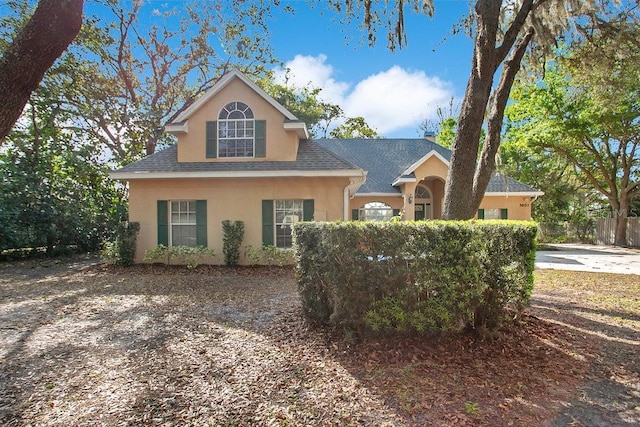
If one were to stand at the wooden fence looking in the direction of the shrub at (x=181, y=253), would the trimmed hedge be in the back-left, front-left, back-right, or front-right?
front-left

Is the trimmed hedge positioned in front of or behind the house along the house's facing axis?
in front

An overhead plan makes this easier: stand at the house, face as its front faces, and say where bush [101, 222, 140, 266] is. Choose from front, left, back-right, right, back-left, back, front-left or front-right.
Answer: right

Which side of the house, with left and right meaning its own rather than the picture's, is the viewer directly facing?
front

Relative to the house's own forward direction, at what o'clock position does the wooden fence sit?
The wooden fence is roughly at 8 o'clock from the house.

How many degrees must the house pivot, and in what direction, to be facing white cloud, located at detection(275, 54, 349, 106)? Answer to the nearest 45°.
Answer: approximately 180°
